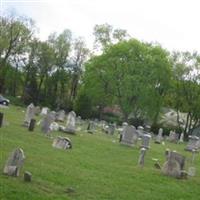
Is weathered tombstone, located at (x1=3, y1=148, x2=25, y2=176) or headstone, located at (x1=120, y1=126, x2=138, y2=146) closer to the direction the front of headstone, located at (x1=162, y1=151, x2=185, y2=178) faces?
the weathered tombstone

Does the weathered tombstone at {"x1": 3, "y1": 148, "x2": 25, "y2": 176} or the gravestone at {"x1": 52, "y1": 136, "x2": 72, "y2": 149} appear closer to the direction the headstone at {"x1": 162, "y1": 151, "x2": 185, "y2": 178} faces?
the weathered tombstone

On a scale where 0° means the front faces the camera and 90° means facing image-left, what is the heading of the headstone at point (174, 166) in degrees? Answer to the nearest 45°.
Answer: approximately 0°

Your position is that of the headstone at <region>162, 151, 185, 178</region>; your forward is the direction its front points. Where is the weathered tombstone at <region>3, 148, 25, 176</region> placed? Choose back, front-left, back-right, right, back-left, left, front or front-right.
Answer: front-right

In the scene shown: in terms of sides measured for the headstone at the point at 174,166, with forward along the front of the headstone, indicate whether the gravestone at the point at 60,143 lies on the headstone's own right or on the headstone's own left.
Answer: on the headstone's own right
